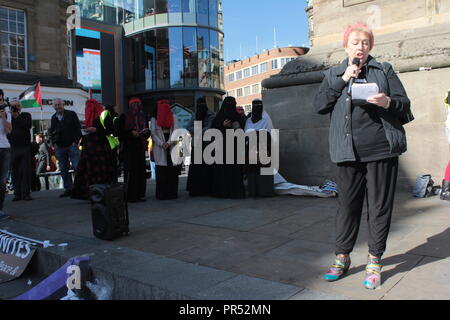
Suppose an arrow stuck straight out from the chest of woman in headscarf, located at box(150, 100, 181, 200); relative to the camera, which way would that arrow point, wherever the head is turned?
toward the camera

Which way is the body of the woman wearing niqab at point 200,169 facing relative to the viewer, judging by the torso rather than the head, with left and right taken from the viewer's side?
facing the viewer

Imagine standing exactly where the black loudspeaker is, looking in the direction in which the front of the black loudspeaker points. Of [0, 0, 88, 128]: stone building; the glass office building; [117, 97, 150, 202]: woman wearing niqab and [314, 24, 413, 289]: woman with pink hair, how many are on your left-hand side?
1

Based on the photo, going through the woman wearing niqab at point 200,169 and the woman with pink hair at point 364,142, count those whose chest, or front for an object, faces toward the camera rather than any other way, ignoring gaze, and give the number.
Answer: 2

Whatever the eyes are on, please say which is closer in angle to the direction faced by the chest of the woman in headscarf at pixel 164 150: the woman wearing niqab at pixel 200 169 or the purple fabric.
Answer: the purple fabric

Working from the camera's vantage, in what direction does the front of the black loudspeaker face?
facing the viewer and to the left of the viewer

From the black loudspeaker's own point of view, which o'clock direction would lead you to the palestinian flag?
The palestinian flag is roughly at 4 o'clock from the black loudspeaker.

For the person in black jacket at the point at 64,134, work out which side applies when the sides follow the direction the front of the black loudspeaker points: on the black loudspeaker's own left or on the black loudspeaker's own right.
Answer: on the black loudspeaker's own right

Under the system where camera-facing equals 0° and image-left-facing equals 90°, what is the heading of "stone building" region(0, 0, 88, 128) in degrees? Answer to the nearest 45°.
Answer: approximately 315°

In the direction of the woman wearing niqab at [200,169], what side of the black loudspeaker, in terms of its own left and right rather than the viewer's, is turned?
back

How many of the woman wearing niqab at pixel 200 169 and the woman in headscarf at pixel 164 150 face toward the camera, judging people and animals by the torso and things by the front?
2

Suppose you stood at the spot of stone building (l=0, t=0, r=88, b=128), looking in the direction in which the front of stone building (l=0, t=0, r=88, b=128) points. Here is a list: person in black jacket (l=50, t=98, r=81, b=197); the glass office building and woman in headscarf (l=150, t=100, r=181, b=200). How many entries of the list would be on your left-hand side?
1

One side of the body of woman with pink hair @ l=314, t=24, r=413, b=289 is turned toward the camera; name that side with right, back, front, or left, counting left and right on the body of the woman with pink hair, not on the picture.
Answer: front
